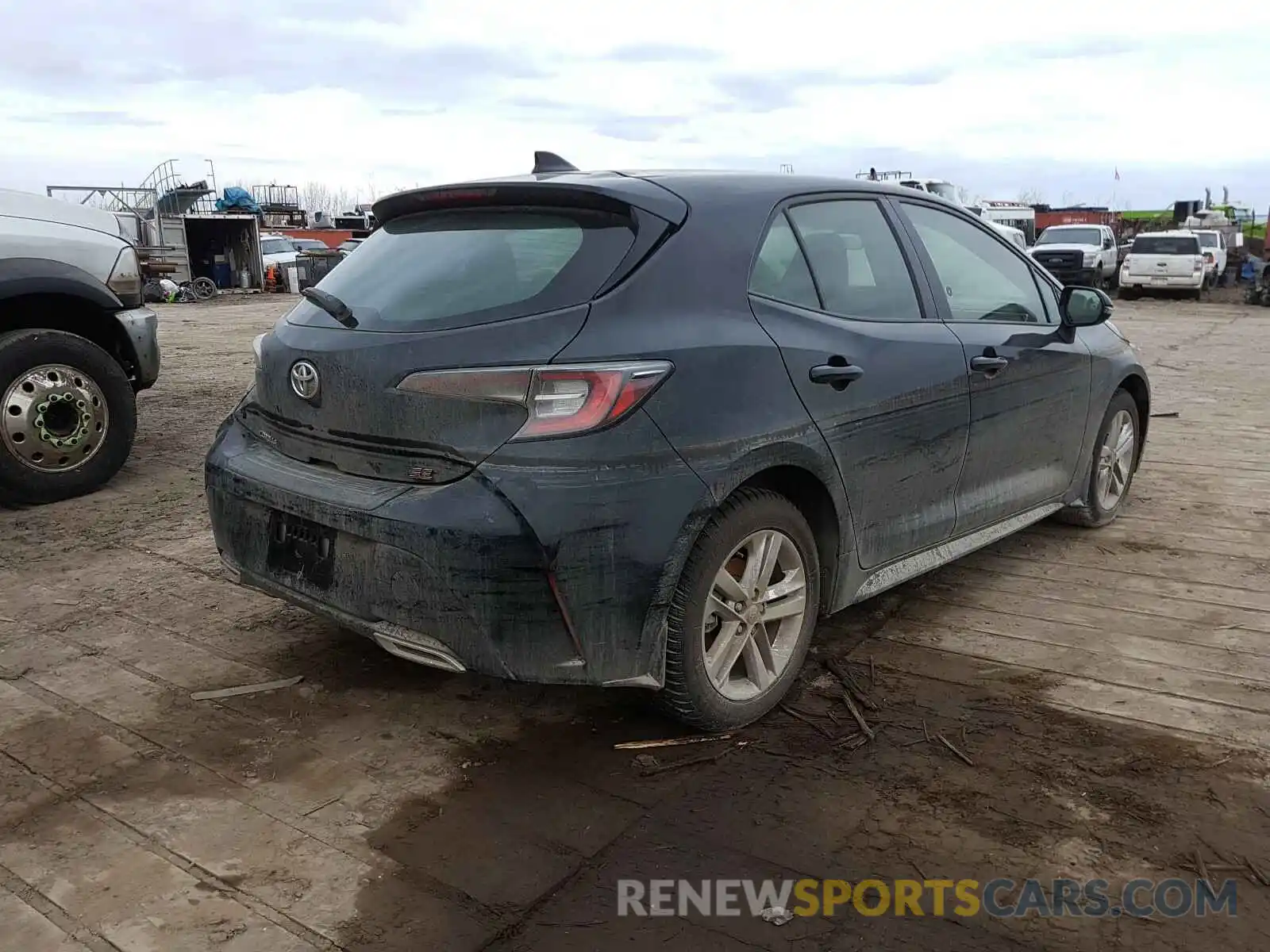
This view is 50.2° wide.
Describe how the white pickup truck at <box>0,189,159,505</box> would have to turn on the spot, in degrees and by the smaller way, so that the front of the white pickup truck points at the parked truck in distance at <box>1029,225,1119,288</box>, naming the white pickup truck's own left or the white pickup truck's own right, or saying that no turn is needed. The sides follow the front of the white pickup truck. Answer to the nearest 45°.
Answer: approximately 45° to the white pickup truck's own left

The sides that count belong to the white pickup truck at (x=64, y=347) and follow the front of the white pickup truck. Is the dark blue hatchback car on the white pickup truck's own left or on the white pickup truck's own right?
on the white pickup truck's own right

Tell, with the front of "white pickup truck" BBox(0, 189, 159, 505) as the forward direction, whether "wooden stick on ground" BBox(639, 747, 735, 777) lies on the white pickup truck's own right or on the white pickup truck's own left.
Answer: on the white pickup truck's own right

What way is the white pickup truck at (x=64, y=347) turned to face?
to the viewer's right

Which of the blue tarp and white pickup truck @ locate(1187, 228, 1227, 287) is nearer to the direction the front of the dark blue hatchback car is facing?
the white pickup truck

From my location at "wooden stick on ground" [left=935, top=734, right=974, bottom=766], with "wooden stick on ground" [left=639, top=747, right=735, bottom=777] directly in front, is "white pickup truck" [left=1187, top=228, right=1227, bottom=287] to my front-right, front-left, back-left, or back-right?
back-right

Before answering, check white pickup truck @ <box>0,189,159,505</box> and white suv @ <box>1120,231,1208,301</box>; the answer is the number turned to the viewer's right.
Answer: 1

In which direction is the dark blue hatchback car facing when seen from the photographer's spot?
facing away from the viewer and to the right of the viewer
